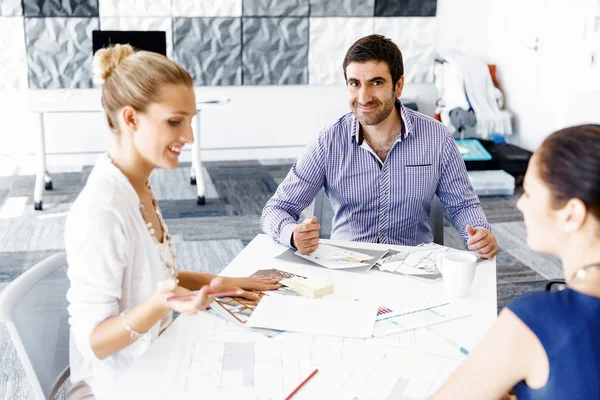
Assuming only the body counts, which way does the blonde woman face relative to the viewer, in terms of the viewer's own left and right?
facing to the right of the viewer

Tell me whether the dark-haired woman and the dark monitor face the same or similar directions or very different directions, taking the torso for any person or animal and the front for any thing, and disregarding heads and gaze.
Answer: very different directions

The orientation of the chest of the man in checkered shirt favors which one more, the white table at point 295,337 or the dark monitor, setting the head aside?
the white table

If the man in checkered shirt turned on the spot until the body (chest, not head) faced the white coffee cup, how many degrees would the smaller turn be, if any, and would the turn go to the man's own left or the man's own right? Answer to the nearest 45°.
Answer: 0° — they already face it

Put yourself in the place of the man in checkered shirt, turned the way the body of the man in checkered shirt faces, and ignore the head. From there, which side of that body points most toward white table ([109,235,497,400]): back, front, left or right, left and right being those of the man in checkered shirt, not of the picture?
front

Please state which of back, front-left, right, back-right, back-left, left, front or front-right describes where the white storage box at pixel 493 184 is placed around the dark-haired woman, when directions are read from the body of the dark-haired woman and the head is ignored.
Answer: front-right

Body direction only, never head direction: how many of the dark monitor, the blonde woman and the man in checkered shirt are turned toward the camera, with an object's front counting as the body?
2

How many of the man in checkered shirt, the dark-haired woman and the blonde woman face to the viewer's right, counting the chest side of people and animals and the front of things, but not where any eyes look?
1

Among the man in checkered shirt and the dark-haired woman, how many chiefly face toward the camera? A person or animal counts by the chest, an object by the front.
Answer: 1

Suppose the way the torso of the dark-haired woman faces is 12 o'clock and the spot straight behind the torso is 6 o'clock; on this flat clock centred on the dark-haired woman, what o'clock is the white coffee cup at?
The white coffee cup is roughly at 1 o'clock from the dark-haired woman.

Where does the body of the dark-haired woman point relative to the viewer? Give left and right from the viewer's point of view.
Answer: facing away from the viewer and to the left of the viewer

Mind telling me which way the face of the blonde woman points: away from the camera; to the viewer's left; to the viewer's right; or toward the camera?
to the viewer's right

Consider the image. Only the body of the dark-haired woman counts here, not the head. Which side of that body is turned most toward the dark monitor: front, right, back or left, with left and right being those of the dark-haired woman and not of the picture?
front

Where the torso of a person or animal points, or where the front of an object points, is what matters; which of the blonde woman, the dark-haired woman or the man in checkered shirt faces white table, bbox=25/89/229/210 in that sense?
the dark-haired woman
